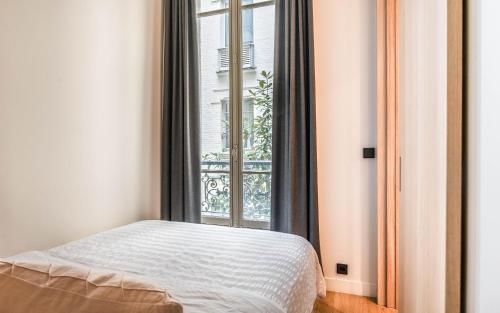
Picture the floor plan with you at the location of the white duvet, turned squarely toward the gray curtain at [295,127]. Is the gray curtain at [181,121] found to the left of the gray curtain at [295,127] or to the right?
left

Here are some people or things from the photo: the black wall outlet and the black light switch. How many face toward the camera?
2

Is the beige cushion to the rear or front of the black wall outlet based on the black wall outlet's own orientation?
to the front

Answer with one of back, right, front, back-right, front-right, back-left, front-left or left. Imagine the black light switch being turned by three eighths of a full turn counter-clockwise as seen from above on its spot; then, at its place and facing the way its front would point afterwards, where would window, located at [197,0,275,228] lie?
back-left

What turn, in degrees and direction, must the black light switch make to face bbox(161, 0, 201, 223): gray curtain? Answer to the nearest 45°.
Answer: approximately 90° to its right

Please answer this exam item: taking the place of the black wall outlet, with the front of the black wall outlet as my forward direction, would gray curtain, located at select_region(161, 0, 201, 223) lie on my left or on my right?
on my right

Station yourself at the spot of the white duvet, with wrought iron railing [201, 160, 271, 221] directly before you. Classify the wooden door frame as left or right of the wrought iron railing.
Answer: right

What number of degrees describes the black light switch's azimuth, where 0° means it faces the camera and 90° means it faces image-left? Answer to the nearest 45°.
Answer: approximately 0°

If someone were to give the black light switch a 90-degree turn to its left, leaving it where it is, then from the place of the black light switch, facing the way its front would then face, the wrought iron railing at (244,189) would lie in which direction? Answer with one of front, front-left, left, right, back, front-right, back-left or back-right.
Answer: back

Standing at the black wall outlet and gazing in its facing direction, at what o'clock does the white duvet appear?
The white duvet is roughly at 1 o'clock from the black wall outlet.
